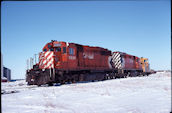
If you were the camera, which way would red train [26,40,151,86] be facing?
facing the viewer and to the left of the viewer
